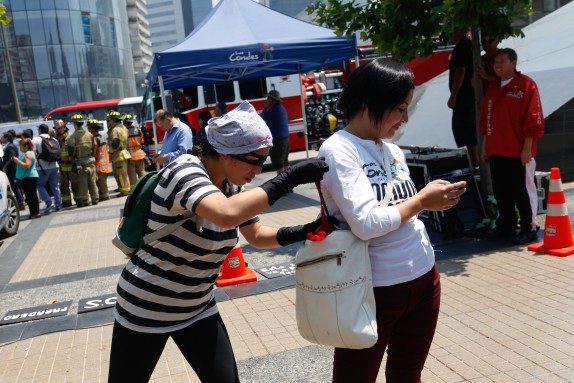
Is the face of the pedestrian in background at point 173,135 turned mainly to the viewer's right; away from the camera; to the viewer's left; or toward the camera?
to the viewer's left

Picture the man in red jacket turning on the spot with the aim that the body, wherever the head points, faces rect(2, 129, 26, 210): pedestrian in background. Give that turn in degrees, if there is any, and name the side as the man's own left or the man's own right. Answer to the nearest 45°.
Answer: approximately 45° to the man's own right

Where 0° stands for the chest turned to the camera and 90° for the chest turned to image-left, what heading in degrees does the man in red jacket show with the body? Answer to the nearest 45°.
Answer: approximately 45°

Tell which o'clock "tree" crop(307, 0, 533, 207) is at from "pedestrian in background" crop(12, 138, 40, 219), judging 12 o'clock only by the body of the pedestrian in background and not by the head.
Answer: The tree is roughly at 8 o'clock from the pedestrian in background.

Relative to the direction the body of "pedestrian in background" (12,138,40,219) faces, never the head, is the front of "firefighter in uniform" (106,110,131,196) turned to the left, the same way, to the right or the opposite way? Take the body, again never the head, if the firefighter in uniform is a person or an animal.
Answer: the same way

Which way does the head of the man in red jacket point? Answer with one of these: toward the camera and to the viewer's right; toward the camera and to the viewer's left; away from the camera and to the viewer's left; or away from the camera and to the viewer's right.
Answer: toward the camera and to the viewer's left

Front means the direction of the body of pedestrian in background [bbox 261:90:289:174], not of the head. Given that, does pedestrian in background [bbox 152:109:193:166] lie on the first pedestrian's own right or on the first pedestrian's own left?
on the first pedestrian's own left

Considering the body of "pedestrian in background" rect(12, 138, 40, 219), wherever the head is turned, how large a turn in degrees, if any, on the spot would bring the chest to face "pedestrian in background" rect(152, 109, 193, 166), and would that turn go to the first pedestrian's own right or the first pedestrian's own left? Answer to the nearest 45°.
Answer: approximately 135° to the first pedestrian's own left
